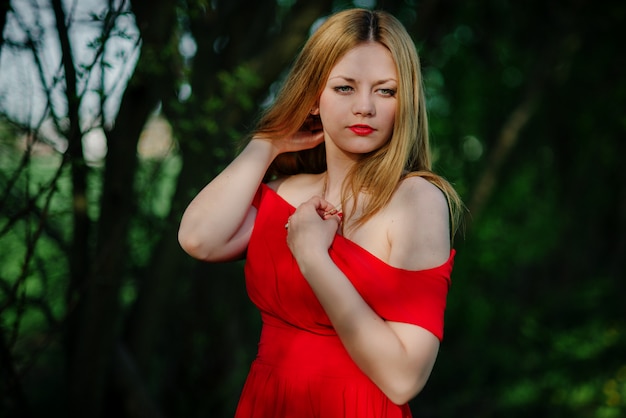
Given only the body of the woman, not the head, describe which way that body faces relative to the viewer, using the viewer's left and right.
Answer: facing the viewer and to the left of the viewer
